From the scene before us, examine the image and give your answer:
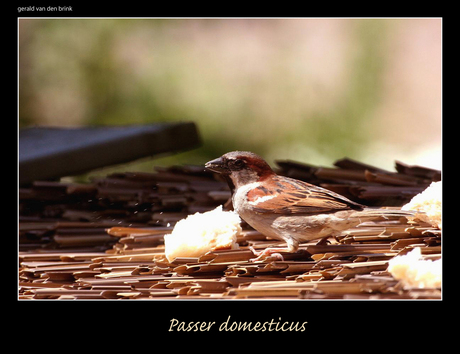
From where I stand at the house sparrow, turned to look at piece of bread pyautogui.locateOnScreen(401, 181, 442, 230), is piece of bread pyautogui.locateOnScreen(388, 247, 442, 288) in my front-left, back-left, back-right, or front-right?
front-right

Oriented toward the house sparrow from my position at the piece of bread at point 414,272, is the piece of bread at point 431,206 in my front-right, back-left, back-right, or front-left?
front-right

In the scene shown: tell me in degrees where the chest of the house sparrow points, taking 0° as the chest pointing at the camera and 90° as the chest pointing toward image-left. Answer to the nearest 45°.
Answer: approximately 90°

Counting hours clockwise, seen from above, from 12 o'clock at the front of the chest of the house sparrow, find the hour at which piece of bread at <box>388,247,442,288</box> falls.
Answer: The piece of bread is roughly at 8 o'clock from the house sparrow.
